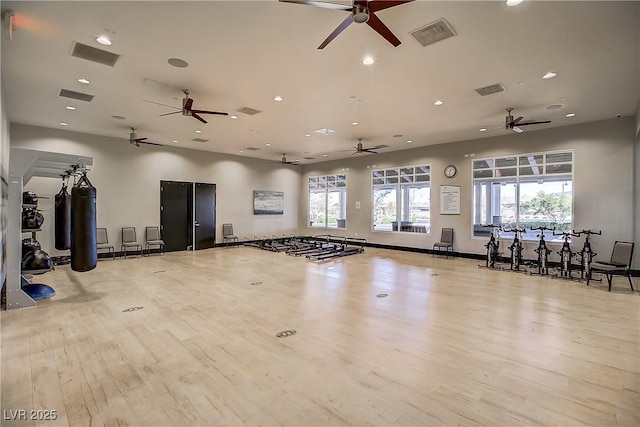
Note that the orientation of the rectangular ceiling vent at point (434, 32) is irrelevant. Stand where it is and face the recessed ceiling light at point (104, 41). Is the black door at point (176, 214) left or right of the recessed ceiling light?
right

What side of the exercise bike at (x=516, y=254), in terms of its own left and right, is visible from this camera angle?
front

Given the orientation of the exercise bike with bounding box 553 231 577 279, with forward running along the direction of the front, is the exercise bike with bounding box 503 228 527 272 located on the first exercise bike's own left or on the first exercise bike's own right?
on the first exercise bike's own right

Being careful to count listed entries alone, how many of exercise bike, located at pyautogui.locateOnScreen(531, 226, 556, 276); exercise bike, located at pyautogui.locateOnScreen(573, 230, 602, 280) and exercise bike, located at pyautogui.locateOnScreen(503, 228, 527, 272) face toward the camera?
3

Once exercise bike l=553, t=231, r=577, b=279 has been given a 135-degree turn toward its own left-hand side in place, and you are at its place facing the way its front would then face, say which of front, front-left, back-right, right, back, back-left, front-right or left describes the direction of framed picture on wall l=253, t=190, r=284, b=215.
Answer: back-left

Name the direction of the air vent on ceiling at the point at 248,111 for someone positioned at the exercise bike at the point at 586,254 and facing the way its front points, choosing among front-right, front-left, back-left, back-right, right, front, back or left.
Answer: front-right

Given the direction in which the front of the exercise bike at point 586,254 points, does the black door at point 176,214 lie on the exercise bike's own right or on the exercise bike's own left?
on the exercise bike's own right

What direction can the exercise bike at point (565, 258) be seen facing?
toward the camera

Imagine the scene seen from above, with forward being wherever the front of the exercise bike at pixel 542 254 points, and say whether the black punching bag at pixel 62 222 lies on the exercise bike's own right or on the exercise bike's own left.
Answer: on the exercise bike's own right

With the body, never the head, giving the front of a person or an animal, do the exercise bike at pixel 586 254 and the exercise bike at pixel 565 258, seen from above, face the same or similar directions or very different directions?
same or similar directions

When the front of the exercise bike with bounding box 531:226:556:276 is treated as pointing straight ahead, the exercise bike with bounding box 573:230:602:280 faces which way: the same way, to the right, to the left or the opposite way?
the same way

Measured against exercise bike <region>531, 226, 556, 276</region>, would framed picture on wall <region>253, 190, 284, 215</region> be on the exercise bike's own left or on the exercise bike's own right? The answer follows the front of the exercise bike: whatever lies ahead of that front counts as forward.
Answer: on the exercise bike's own right

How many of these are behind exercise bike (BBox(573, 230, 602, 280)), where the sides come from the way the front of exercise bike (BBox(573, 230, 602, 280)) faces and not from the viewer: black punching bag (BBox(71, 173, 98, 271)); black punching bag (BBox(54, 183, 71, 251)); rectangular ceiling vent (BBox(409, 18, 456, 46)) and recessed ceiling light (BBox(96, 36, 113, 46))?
0

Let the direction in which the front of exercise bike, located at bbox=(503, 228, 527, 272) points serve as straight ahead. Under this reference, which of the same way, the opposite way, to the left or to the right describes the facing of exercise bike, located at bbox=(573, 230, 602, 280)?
the same way

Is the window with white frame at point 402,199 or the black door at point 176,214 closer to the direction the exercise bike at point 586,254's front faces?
the black door

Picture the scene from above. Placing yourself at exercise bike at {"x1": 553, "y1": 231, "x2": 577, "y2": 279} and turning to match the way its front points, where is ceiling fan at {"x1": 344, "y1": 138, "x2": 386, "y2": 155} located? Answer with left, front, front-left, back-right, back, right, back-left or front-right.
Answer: right

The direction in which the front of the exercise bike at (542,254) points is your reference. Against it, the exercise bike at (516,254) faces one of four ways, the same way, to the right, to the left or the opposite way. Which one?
the same way

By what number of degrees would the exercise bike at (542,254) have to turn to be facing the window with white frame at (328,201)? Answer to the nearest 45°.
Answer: approximately 90° to its right
